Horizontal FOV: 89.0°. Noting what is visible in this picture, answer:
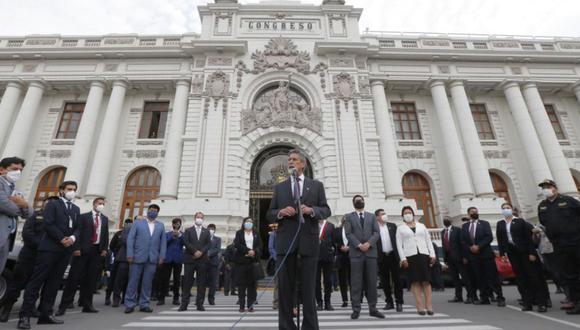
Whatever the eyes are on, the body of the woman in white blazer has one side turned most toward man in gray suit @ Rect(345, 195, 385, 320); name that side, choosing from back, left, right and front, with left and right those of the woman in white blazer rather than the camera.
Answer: right

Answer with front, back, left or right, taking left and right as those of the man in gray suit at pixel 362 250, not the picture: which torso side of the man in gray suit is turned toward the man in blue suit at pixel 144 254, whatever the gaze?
right

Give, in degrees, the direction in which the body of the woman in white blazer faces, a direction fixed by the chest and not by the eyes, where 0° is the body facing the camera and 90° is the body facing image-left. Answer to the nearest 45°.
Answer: approximately 0°

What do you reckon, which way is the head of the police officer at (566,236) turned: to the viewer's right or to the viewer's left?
to the viewer's left

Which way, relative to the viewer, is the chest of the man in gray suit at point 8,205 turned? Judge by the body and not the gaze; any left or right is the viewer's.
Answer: facing the viewer and to the right of the viewer

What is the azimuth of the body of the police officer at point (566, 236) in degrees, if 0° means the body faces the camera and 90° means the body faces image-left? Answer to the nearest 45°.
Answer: approximately 45°
